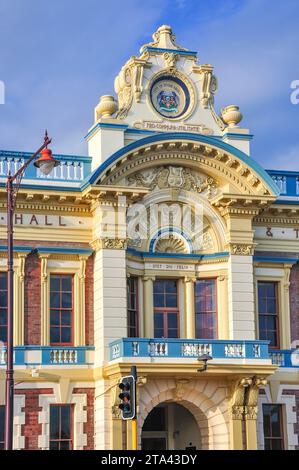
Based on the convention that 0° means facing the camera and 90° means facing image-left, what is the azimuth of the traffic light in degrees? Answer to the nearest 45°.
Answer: approximately 45°

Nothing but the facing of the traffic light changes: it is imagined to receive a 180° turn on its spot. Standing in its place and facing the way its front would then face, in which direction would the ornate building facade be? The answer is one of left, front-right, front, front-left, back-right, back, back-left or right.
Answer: front-left
